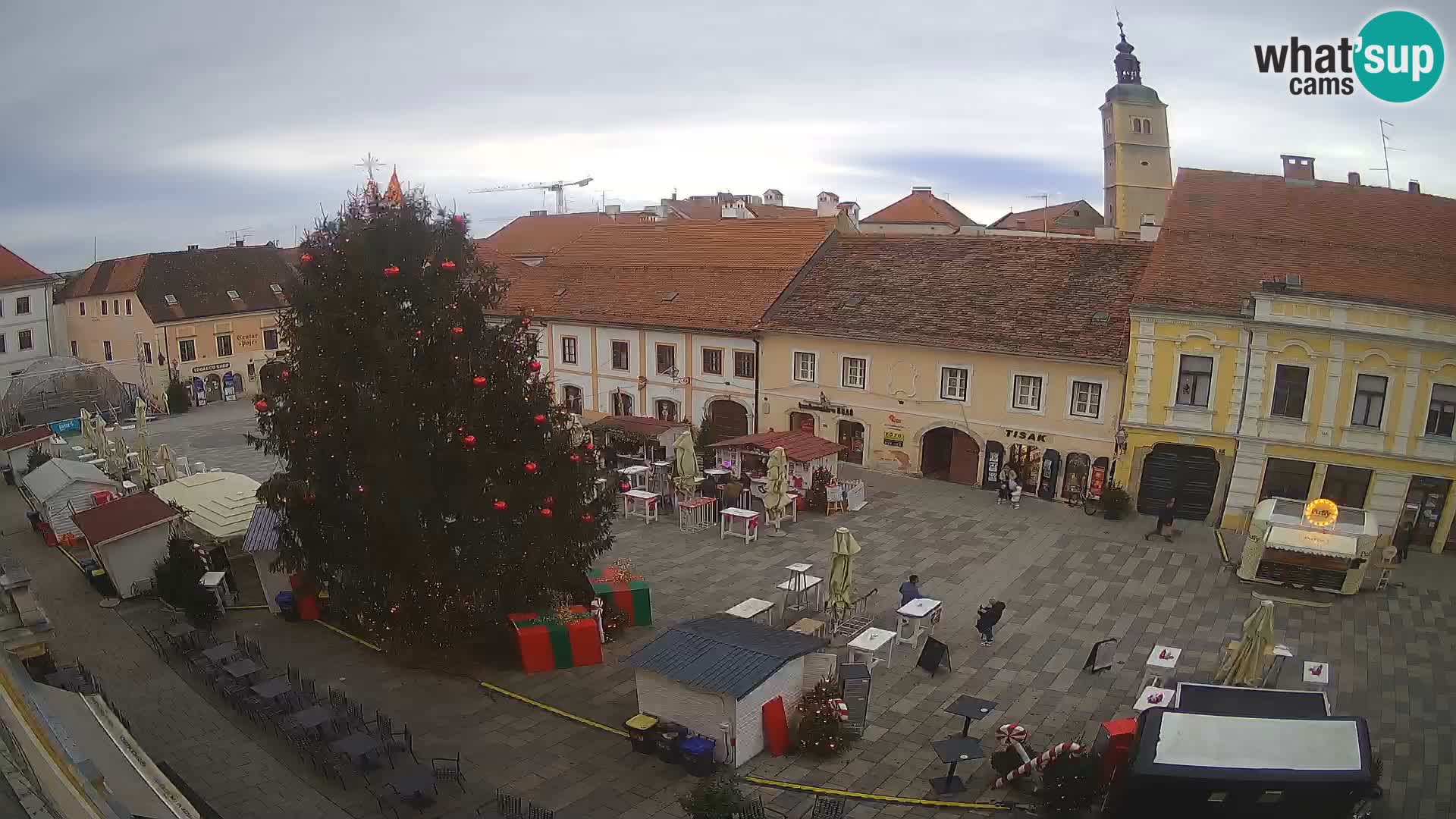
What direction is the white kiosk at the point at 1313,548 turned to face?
toward the camera

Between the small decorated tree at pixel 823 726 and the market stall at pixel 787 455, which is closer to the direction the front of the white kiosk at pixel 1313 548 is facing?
the small decorated tree

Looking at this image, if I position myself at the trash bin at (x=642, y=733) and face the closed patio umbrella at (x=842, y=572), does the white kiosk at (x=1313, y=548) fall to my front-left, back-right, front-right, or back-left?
front-right

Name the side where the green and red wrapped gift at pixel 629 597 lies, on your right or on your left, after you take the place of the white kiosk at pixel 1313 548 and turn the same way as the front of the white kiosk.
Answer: on your right

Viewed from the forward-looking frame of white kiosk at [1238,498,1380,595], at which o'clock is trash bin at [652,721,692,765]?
The trash bin is roughly at 1 o'clock from the white kiosk.

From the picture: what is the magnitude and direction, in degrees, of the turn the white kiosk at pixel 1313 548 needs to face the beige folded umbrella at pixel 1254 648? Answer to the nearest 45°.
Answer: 0° — it already faces it

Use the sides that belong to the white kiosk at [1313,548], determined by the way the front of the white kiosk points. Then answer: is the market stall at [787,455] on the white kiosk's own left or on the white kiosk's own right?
on the white kiosk's own right

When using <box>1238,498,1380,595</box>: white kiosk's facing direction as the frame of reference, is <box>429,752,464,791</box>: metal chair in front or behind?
in front

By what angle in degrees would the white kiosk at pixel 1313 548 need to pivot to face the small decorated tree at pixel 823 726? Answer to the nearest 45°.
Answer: approximately 45° to its right

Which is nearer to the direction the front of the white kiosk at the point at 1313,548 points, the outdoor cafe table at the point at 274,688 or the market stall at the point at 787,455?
the outdoor cafe table

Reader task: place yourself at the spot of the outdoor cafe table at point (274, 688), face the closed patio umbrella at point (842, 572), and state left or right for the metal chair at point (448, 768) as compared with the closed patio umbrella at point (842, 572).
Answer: right

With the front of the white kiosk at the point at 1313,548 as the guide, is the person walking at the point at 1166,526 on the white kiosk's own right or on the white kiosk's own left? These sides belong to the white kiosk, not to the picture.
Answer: on the white kiosk's own right

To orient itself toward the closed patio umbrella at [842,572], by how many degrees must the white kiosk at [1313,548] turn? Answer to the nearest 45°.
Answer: approximately 45° to its right

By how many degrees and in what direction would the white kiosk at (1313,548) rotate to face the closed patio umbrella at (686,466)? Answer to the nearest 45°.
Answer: approximately 90° to its right
